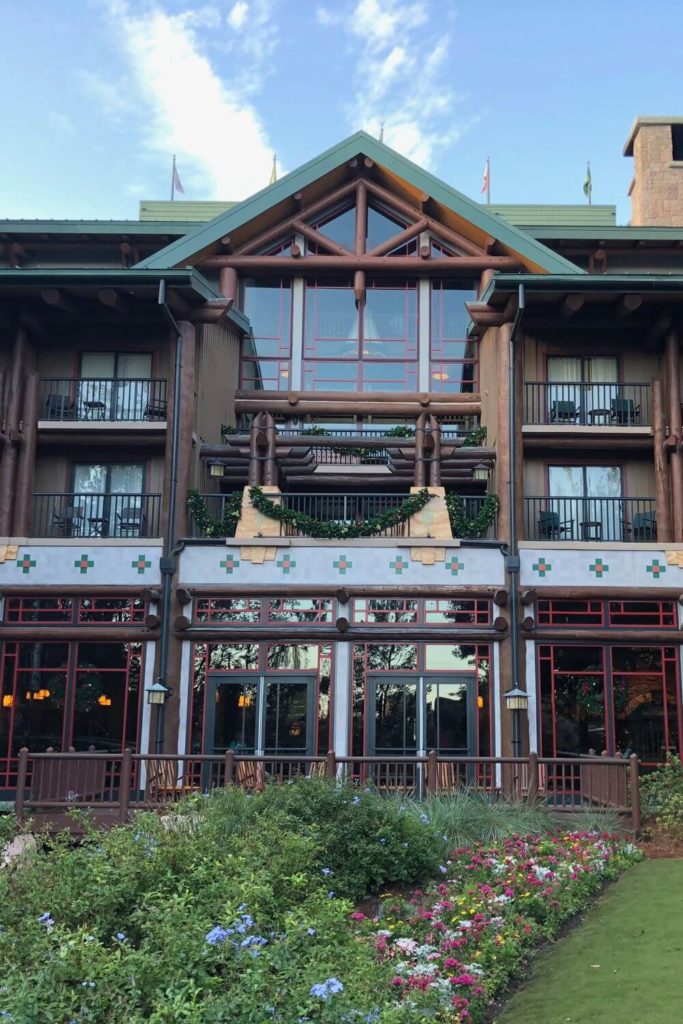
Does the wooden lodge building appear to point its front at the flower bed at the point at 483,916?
yes

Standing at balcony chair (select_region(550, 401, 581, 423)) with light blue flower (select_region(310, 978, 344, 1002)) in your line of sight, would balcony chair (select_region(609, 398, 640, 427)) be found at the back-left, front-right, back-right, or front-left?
back-left

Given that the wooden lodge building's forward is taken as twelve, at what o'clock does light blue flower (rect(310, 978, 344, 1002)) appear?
The light blue flower is roughly at 12 o'clock from the wooden lodge building.

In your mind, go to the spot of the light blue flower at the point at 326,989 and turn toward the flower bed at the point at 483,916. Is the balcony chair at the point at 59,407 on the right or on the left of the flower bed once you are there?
left

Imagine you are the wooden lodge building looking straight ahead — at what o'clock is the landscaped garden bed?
The landscaped garden bed is roughly at 12 o'clock from the wooden lodge building.

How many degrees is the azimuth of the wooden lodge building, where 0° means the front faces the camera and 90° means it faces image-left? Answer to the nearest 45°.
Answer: approximately 0°
